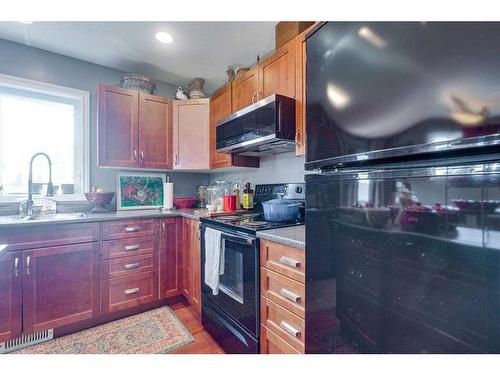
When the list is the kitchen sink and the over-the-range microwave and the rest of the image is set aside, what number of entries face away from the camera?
0

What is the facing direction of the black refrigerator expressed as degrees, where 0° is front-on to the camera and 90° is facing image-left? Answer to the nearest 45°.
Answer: approximately 45°

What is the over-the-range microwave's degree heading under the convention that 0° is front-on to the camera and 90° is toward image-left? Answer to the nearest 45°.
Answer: approximately 45°

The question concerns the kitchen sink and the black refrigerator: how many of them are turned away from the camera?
0

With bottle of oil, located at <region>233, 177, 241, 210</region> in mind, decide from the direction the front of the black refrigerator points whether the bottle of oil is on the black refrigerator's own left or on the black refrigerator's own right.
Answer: on the black refrigerator's own right

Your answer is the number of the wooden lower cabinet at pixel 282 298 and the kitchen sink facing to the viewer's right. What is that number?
0

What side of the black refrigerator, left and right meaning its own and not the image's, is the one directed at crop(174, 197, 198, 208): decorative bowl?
right

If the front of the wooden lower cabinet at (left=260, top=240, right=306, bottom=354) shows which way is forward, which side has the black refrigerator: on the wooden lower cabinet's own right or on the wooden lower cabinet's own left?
on the wooden lower cabinet's own left
